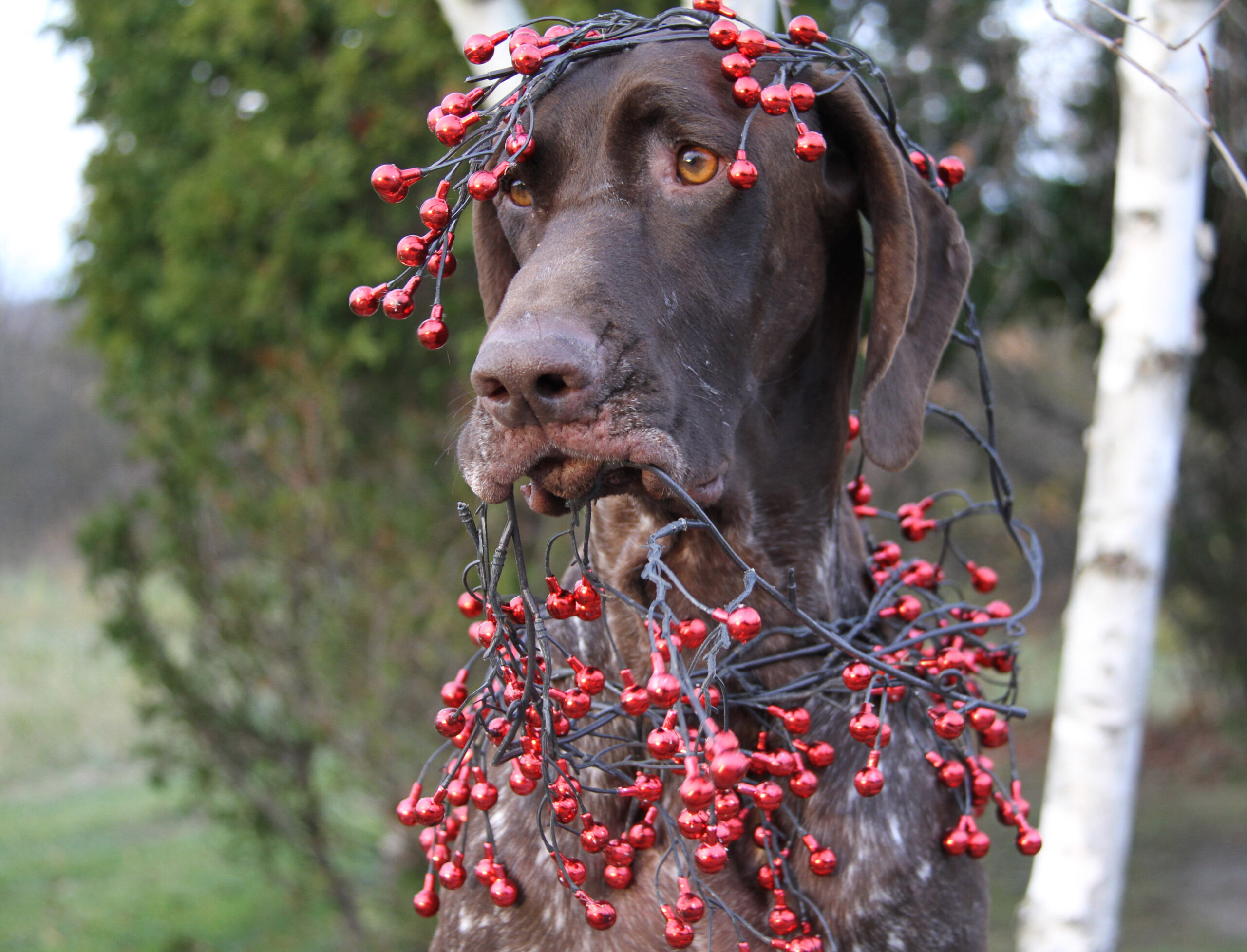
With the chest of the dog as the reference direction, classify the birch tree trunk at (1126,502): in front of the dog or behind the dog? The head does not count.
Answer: behind

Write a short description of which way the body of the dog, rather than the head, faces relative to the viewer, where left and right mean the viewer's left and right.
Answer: facing the viewer and to the left of the viewer

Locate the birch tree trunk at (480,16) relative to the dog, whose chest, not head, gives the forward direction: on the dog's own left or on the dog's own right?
on the dog's own right
